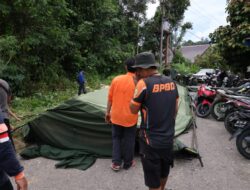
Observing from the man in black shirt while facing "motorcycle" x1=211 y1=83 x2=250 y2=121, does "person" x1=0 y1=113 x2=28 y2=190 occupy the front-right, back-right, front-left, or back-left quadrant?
back-left

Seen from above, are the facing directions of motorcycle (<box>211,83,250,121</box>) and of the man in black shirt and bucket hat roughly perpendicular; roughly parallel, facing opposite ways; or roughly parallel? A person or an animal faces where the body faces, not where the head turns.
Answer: roughly perpendicular

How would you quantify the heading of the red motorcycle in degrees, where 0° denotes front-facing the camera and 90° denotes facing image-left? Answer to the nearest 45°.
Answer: approximately 45°

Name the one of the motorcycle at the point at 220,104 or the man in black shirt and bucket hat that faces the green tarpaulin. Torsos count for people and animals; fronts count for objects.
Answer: the man in black shirt and bucket hat

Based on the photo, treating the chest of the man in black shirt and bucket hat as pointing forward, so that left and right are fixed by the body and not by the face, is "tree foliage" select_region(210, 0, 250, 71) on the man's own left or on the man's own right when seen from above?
on the man's own right

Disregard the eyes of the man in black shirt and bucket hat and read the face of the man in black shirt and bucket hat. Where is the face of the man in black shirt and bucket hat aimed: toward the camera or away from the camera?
away from the camera

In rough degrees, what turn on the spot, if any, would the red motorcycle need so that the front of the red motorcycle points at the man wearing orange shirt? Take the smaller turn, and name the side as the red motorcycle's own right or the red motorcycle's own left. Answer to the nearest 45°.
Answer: approximately 45° to the red motorcycle's own left

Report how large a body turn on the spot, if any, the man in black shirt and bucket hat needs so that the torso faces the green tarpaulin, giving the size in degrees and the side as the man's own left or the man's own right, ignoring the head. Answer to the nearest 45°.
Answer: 0° — they already face it

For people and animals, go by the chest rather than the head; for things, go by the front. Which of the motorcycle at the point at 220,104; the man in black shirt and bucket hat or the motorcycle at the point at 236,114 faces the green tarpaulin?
the man in black shirt and bucket hat

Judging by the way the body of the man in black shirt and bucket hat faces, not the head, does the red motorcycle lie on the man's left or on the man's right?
on the man's right

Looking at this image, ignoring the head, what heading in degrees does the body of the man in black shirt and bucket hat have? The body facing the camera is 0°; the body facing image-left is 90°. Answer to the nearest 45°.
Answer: approximately 135°

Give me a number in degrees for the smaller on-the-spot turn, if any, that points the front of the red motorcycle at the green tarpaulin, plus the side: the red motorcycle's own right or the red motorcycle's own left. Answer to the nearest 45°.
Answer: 0° — it already faces it
